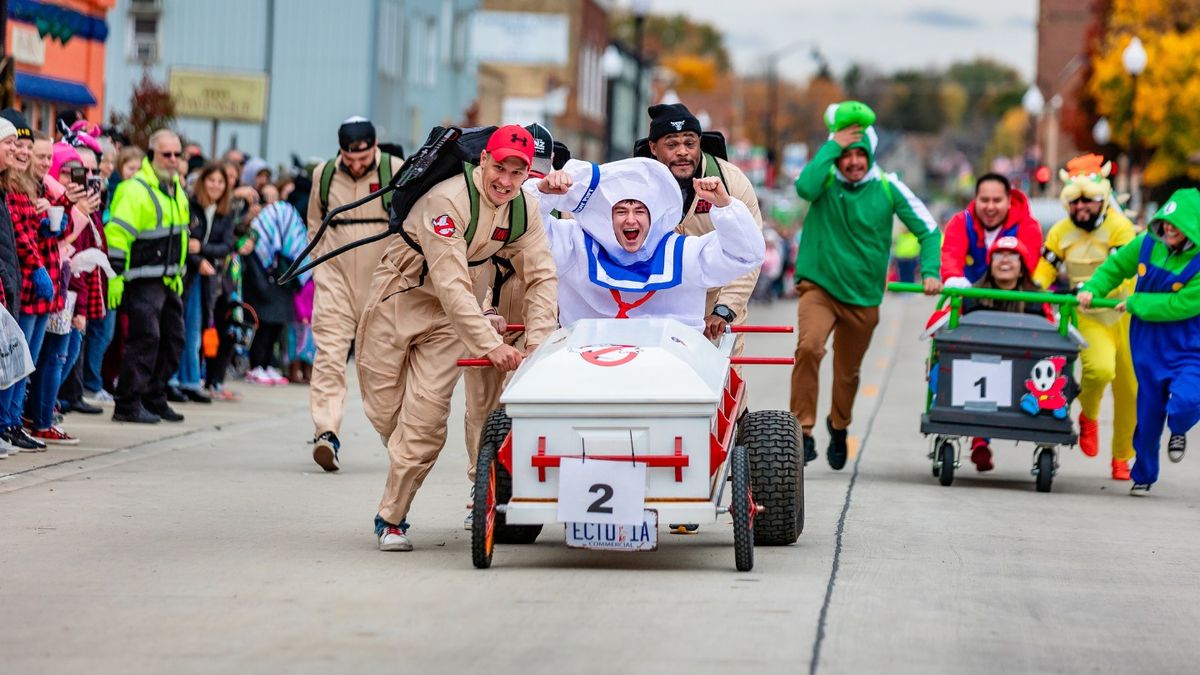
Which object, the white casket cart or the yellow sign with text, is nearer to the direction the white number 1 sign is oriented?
the white casket cart

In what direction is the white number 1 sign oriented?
toward the camera

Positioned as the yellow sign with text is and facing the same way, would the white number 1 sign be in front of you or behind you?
in front

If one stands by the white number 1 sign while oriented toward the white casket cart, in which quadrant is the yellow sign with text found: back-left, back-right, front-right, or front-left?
back-right

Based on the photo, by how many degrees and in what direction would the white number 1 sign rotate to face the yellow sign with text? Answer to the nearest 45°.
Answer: approximately 135° to its right

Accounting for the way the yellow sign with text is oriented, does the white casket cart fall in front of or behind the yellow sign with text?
in front

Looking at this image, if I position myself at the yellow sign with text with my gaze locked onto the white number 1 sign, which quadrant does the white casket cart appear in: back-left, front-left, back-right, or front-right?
front-right

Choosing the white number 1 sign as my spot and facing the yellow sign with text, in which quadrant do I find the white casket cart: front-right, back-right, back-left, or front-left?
back-left
